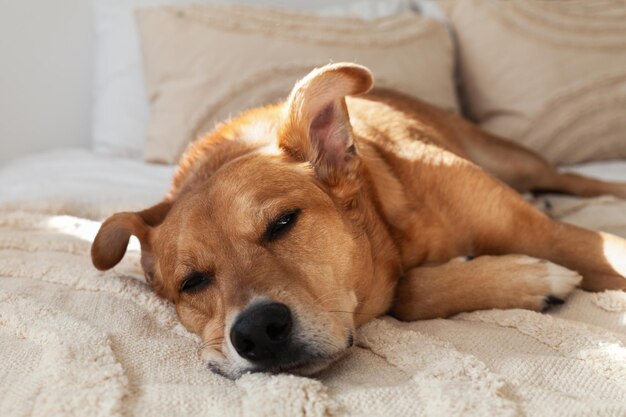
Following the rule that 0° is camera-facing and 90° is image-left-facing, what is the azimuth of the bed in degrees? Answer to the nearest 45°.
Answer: approximately 0°
